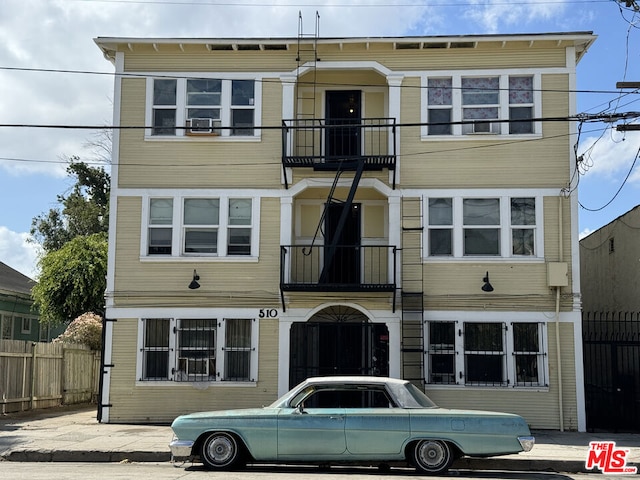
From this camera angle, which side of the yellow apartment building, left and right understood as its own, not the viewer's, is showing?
front

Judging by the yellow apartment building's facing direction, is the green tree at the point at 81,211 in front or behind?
behind

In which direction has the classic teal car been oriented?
to the viewer's left

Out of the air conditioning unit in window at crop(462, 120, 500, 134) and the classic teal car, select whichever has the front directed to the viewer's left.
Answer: the classic teal car

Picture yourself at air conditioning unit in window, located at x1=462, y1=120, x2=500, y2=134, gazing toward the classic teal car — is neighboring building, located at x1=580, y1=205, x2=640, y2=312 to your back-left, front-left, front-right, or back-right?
back-left

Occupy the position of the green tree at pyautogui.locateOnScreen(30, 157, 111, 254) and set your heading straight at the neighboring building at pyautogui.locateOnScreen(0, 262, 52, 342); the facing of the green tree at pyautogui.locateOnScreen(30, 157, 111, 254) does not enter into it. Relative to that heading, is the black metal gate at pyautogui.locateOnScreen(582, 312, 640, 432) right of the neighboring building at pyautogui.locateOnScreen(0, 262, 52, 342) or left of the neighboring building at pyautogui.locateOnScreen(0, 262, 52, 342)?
left
